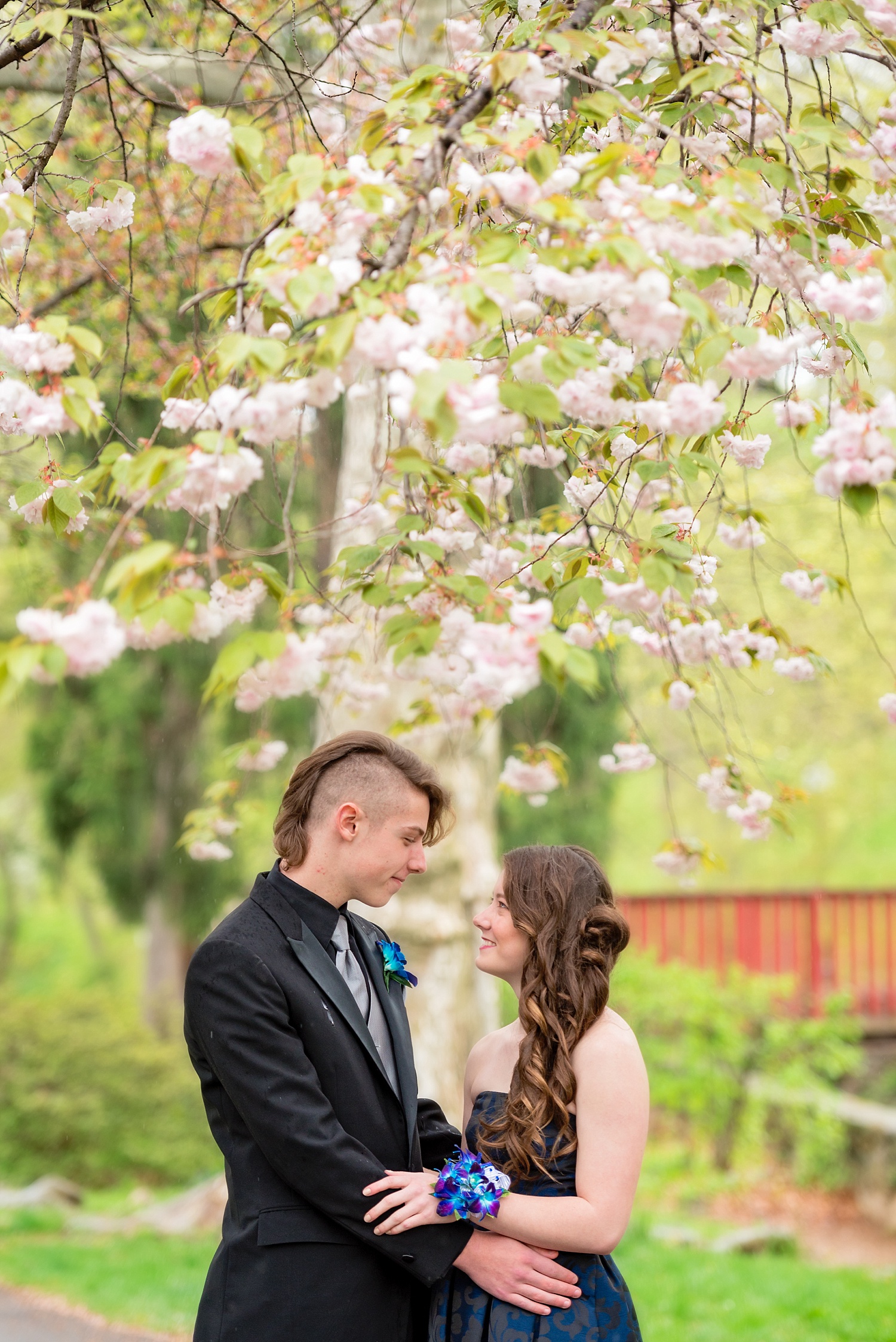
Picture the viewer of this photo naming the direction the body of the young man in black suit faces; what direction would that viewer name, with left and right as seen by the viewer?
facing the viewer and to the right of the viewer

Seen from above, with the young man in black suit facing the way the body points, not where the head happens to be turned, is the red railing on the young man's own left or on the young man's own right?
on the young man's own left

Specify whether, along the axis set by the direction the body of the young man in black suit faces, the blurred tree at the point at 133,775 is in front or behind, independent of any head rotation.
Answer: behind

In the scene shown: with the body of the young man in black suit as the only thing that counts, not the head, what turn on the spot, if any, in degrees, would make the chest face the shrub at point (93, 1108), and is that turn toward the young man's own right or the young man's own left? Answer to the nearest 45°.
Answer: approximately 135° to the young man's own left

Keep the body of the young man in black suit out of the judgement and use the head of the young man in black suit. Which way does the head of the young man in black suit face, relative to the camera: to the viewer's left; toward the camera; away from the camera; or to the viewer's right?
to the viewer's right

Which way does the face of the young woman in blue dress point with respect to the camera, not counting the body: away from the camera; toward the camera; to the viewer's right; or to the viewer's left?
to the viewer's left
